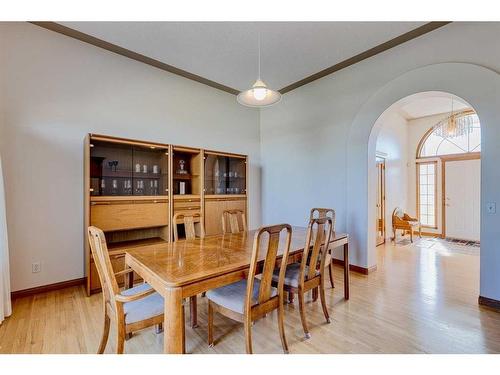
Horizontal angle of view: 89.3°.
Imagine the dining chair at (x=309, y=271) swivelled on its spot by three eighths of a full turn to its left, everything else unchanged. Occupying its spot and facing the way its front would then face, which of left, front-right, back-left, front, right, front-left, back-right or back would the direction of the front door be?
back-left

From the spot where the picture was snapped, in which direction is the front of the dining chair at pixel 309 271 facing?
facing away from the viewer and to the left of the viewer

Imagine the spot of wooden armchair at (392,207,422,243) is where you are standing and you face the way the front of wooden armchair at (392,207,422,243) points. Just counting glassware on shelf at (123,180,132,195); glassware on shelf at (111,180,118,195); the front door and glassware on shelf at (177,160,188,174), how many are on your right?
3

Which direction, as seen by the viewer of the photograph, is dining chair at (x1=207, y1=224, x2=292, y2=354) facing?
facing away from the viewer and to the left of the viewer

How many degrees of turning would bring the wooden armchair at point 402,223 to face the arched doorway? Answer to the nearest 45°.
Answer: approximately 45° to its right

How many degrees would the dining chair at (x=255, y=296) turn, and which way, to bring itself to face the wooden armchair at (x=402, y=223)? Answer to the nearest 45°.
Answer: approximately 90° to its right

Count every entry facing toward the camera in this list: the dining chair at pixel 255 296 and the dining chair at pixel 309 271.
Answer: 0

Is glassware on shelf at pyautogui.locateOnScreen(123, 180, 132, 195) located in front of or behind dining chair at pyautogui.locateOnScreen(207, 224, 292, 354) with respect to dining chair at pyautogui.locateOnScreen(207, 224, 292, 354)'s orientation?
in front

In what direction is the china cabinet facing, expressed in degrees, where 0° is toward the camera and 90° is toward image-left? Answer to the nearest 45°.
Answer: approximately 315°

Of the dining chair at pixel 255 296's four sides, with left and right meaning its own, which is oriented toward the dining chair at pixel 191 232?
front

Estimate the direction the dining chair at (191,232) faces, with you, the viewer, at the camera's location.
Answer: facing the viewer and to the right of the viewer

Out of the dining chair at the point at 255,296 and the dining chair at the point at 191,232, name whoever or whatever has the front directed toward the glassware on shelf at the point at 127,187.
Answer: the dining chair at the point at 255,296

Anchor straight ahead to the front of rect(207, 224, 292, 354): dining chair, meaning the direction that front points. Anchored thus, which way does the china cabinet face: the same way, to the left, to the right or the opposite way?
the opposite way
